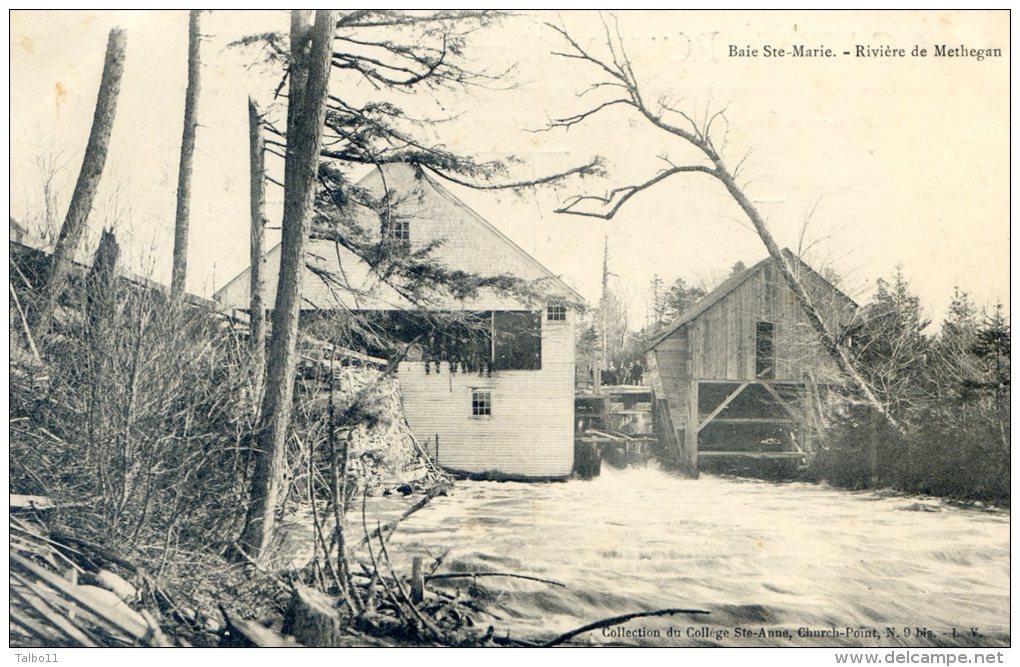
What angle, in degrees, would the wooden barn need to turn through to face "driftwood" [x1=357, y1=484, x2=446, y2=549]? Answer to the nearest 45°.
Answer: approximately 45° to its right

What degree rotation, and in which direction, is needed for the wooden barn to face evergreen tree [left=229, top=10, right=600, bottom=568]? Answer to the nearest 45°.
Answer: approximately 45° to its right

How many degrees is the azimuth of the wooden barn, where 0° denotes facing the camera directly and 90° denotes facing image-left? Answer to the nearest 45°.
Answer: approximately 0°

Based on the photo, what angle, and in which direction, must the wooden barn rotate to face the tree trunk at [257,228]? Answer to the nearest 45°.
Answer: approximately 45° to its right

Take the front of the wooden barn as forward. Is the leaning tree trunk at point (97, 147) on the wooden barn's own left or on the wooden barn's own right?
on the wooden barn's own right
